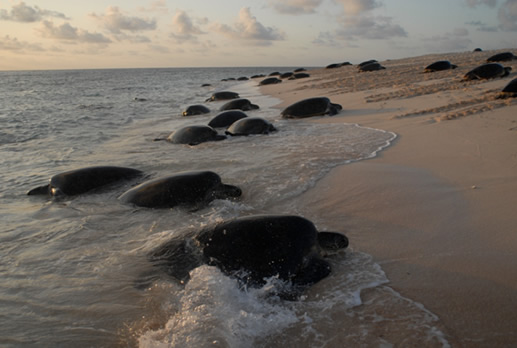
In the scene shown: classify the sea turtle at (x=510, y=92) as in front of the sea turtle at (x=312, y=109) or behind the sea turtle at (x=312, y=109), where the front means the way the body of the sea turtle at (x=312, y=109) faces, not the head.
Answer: in front

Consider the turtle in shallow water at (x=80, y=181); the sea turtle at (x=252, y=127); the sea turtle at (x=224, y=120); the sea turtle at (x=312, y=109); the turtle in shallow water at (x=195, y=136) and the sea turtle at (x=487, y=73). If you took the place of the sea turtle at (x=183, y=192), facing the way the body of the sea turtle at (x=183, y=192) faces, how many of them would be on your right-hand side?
0

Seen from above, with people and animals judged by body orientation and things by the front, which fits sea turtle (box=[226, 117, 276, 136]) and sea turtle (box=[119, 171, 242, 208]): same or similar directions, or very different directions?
same or similar directions

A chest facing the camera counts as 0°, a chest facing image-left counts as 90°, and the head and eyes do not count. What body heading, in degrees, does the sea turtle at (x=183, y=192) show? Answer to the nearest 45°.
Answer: approximately 270°

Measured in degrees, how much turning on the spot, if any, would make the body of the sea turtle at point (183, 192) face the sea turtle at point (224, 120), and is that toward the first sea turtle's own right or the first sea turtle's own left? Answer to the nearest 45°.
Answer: approximately 90° to the first sea turtle's own left

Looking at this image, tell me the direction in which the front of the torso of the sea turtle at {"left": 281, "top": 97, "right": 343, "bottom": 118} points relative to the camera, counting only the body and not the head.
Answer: to the viewer's right

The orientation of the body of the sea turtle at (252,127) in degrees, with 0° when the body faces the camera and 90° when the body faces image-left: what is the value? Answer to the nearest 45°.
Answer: approximately 270°

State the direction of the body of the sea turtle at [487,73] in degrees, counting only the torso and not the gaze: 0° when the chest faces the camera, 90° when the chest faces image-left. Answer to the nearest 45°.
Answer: approximately 270°

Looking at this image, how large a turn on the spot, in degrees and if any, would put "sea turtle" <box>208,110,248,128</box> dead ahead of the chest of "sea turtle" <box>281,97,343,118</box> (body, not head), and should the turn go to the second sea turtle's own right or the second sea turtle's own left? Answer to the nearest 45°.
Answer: approximately 180°

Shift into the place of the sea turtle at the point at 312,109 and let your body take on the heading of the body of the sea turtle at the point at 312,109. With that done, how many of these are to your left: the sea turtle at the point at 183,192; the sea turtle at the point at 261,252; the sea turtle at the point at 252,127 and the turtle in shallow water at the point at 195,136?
0

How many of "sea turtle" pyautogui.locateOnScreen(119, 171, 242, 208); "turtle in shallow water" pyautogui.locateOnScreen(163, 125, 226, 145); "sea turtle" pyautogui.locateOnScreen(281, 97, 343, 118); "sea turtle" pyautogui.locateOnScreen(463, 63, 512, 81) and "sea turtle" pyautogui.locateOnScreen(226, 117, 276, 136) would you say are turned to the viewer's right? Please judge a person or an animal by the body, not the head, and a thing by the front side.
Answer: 5

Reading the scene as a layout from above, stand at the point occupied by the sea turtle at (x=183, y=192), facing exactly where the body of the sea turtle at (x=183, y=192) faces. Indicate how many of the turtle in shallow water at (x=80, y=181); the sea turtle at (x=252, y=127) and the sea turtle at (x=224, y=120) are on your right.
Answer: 0

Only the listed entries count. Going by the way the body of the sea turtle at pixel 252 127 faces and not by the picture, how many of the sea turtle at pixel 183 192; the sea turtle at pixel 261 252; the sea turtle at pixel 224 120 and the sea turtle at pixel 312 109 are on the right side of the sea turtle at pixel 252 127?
2

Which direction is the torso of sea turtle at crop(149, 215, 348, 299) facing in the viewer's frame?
to the viewer's right

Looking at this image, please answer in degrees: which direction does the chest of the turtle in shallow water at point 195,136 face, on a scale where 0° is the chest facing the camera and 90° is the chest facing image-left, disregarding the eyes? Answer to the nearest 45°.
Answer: approximately 270°

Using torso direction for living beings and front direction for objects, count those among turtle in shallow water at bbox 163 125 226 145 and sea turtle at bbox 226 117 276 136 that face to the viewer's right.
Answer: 2
